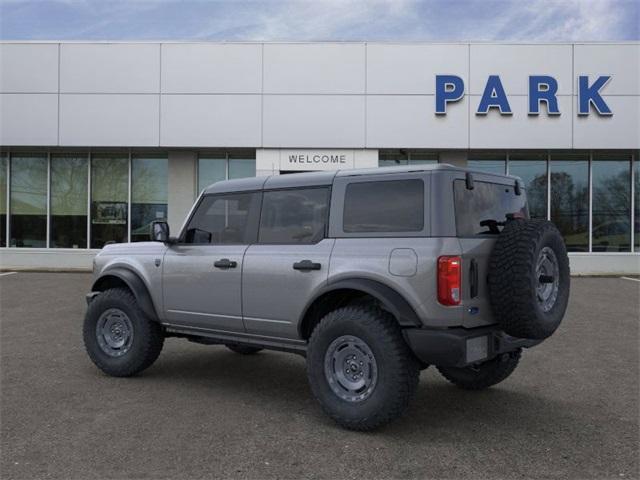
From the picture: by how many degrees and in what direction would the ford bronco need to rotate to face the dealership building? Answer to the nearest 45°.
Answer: approximately 45° to its right

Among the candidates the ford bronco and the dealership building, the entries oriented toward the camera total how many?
1

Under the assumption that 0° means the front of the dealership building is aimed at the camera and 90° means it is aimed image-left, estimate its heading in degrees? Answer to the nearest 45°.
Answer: approximately 0°

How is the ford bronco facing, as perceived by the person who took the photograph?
facing away from the viewer and to the left of the viewer

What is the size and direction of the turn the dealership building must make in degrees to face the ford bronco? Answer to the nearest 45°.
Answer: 0° — it already faces it
